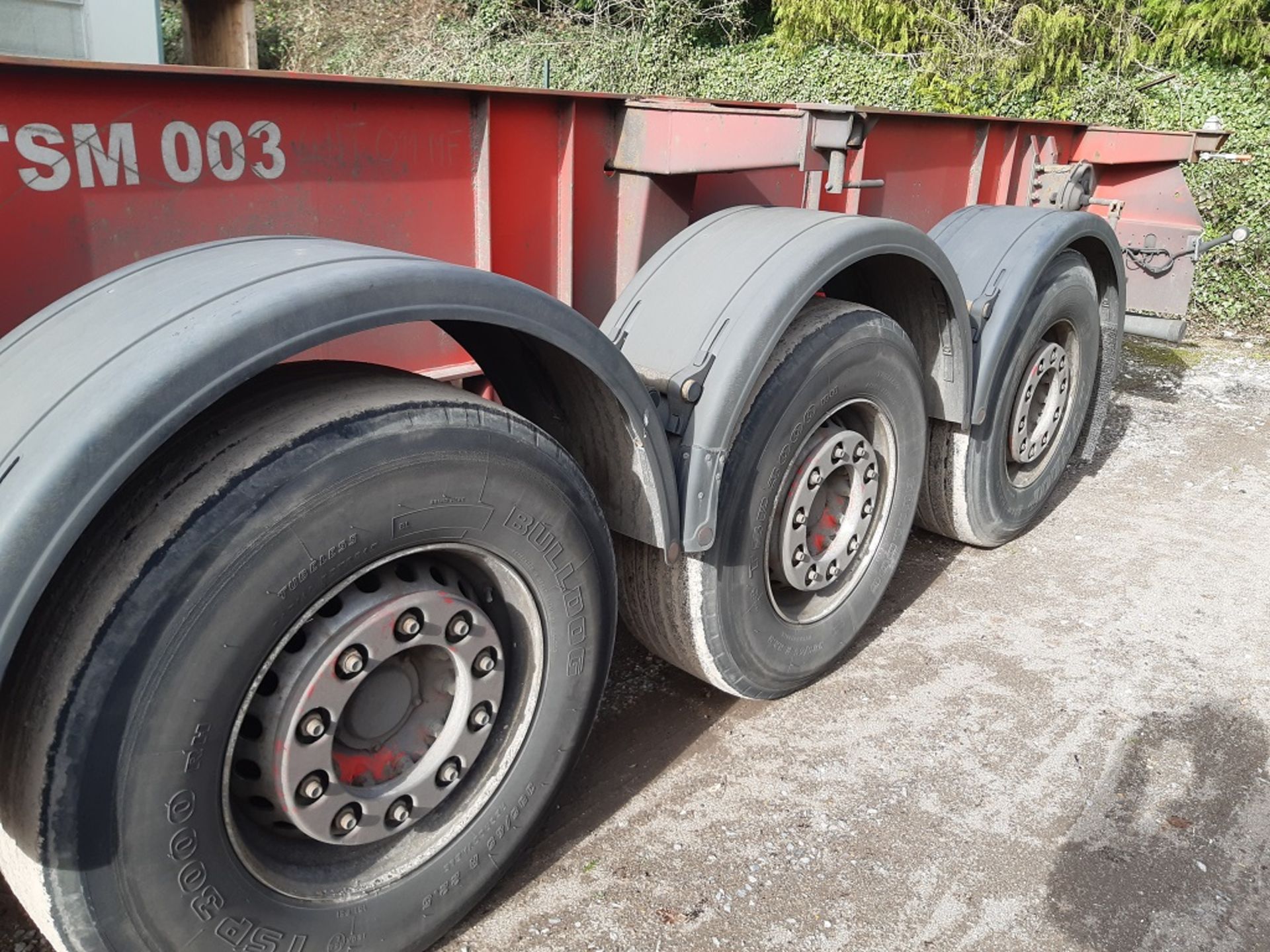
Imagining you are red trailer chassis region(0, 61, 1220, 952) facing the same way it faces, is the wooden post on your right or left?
on your right

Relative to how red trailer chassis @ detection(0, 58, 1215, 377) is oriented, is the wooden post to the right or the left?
on its right

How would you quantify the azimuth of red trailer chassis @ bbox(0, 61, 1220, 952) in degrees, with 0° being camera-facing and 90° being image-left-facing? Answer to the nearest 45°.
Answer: approximately 45°
